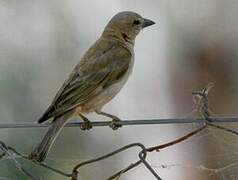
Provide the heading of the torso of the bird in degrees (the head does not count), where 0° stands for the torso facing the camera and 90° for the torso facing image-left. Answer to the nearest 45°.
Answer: approximately 270°
